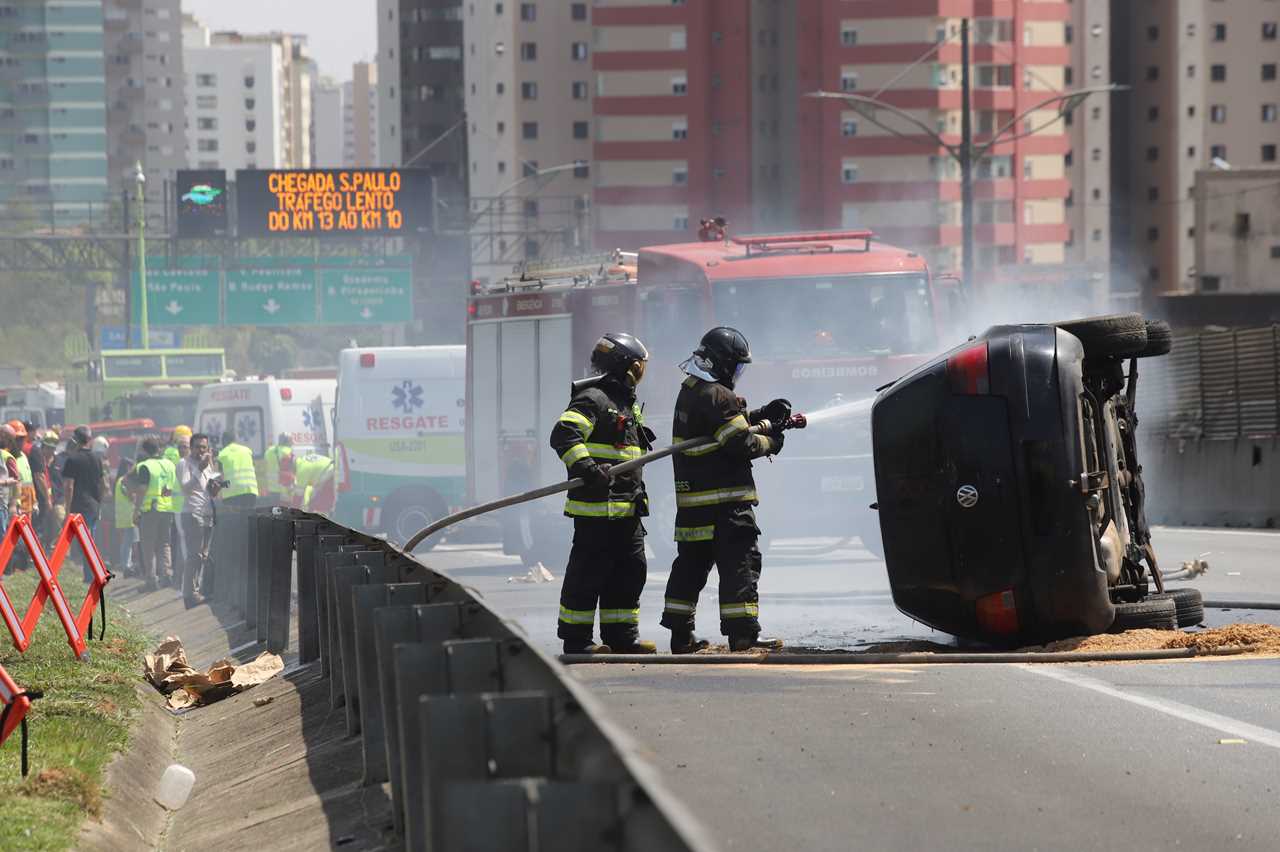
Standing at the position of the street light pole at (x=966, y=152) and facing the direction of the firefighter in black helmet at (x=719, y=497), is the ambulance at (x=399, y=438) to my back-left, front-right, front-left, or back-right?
front-right

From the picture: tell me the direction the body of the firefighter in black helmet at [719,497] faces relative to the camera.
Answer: to the viewer's right

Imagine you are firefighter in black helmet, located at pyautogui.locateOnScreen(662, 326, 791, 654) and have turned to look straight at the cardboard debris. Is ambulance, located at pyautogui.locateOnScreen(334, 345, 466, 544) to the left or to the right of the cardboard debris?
right

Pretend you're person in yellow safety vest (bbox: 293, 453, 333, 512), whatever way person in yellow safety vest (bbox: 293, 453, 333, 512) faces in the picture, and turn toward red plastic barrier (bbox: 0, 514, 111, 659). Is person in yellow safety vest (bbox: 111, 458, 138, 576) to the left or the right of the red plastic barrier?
right

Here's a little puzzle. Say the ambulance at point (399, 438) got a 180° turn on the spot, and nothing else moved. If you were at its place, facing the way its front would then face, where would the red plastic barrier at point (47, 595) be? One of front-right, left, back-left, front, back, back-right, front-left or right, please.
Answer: left

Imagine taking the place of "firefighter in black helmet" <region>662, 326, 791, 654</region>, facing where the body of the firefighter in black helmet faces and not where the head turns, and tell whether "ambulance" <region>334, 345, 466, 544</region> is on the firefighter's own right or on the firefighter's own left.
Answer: on the firefighter's own left

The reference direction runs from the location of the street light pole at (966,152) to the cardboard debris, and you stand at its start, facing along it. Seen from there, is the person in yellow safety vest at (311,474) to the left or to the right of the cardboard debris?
right

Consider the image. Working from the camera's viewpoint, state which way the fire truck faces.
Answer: facing the viewer and to the right of the viewer

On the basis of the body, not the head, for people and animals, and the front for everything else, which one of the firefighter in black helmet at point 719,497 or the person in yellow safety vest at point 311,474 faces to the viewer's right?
the firefighter in black helmet

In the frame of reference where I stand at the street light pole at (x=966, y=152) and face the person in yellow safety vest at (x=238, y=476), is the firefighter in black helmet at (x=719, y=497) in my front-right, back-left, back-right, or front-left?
front-left

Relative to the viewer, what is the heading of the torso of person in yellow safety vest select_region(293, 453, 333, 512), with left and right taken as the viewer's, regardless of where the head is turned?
facing away from the viewer

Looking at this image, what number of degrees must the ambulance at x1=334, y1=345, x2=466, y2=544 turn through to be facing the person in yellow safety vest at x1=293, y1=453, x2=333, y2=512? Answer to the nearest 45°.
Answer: approximately 135° to its left
